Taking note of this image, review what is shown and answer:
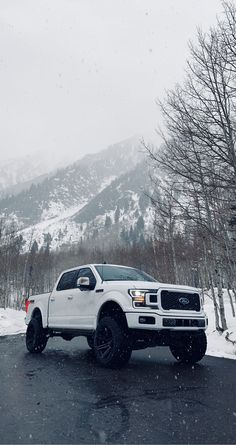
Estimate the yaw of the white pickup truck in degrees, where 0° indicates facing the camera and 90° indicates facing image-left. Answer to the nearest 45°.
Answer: approximately 315°
